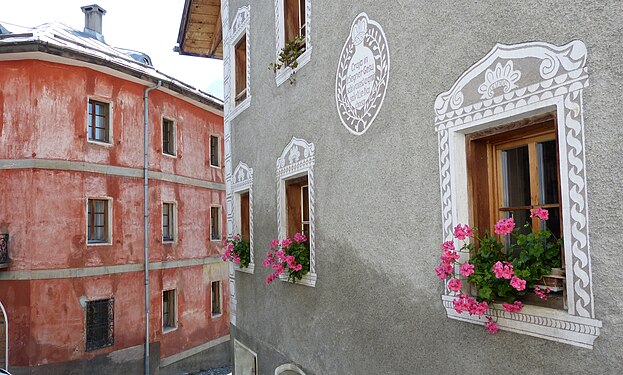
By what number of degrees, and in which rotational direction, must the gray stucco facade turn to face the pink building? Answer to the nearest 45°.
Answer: approximately 90° to its right

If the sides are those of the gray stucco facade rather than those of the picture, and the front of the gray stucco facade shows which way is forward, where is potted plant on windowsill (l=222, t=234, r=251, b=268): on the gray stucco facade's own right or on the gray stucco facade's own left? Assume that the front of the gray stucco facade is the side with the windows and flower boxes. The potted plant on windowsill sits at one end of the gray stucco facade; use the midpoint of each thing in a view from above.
on the gray stucco facade's own right

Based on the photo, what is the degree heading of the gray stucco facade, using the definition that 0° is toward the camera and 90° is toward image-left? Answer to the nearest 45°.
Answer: approximately 45°
